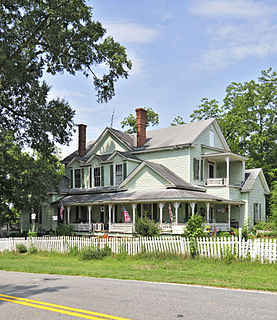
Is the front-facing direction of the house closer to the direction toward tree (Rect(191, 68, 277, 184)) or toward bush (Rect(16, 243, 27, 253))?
the bush

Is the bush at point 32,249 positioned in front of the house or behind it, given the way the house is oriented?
in front

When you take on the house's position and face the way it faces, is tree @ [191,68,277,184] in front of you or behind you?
behind

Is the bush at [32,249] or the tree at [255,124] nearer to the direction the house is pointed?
the bush

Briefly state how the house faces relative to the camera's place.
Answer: facing the viewer and to the left of the viewer

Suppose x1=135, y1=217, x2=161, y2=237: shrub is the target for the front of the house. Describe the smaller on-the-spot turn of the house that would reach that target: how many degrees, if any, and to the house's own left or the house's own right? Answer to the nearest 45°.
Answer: approximately 45° to the house's own left

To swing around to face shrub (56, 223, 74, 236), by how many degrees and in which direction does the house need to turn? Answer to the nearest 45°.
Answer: approximately 45° to its right

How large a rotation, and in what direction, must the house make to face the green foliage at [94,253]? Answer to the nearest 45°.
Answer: approximately 45° to its left
